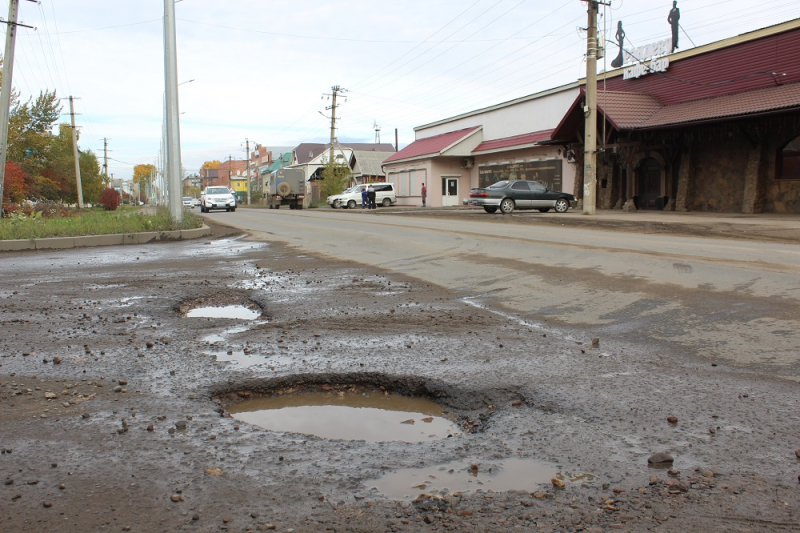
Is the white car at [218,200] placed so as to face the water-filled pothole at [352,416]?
yes

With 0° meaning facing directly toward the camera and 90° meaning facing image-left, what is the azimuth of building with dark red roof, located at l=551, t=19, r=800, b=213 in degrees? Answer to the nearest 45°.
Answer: approximately 45°

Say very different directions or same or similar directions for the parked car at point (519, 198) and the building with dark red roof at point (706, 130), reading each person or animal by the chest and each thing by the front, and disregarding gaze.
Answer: very different directions

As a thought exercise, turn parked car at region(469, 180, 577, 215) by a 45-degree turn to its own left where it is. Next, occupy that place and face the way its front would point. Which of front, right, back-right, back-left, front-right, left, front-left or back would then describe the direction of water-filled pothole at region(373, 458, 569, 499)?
back

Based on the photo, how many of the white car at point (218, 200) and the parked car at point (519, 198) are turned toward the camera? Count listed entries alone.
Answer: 1

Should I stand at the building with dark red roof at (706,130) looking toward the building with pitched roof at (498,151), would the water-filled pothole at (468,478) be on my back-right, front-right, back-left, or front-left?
back-left

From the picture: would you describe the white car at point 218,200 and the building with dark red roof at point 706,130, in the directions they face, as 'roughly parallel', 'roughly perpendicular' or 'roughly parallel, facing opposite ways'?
roughly perpendicular

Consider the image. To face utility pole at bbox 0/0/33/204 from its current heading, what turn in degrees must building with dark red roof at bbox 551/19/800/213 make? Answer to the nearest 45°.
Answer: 0° — it already faces it

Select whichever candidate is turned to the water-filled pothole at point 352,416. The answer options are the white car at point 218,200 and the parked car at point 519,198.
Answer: the white car

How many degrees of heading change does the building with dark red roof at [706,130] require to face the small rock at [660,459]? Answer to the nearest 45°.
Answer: approximately 45° to its left

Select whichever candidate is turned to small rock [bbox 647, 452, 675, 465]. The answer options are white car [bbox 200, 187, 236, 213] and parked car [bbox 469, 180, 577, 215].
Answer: the white car
